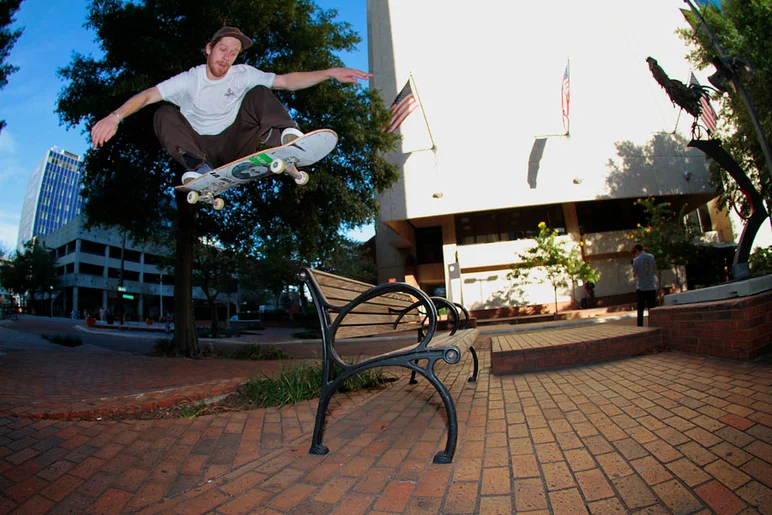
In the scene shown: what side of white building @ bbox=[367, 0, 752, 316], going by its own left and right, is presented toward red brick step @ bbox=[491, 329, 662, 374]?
front

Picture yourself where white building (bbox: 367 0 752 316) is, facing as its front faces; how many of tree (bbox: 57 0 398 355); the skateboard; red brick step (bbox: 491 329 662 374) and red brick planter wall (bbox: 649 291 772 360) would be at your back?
0

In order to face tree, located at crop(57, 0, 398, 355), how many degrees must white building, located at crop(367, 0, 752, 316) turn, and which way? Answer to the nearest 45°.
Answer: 0° — it already faces it

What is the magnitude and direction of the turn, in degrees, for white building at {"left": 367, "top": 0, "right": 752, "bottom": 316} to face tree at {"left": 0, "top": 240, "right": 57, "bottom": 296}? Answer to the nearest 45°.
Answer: approximately 90° to its right

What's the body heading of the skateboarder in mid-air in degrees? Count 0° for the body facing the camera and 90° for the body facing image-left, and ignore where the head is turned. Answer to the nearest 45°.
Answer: approximately 0°

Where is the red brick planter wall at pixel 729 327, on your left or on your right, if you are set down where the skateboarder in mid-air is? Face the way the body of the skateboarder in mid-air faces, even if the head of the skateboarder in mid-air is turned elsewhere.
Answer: on your left

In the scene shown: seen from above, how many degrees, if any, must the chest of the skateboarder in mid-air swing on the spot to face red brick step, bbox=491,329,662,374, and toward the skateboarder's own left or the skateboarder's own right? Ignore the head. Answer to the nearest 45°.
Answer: approximately 90° to the skateboarder's own left

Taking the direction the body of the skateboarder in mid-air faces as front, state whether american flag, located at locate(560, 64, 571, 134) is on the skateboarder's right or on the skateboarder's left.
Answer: on the skateboarder's left

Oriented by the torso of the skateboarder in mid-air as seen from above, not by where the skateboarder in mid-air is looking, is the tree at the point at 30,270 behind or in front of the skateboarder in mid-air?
behind

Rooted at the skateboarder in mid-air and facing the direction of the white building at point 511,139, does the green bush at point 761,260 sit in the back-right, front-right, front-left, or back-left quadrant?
front-right

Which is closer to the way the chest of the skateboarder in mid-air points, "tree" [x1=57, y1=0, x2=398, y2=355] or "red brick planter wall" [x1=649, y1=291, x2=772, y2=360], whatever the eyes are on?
the red brick planter wall

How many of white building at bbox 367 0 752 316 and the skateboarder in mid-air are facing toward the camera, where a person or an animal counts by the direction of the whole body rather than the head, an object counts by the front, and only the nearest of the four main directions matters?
2

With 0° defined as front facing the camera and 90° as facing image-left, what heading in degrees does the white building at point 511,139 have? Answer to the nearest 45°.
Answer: approximately 0°

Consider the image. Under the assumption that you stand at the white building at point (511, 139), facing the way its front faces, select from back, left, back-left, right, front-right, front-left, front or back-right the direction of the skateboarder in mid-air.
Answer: front

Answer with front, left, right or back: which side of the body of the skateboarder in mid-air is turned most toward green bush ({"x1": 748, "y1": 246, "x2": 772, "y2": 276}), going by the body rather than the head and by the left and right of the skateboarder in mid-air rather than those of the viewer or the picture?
left

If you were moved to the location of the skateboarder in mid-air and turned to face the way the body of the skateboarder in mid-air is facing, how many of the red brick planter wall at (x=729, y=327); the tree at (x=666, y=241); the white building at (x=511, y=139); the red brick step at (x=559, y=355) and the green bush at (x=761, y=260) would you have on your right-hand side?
0
